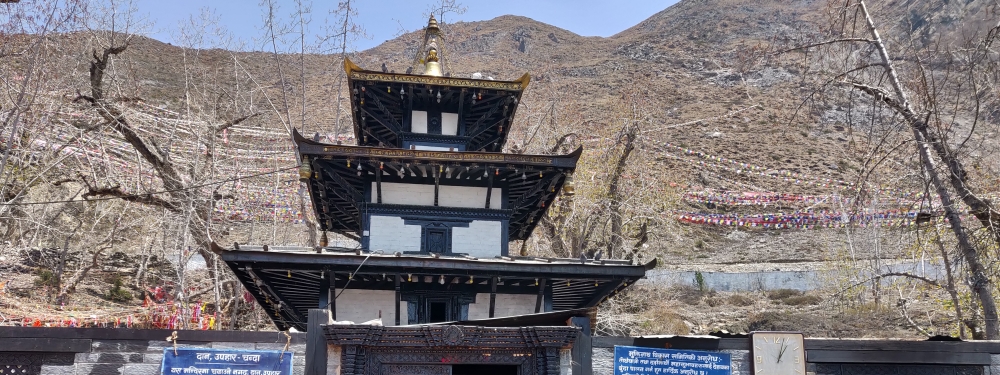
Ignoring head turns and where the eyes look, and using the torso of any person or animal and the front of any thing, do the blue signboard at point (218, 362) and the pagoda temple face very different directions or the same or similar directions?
same or similar directions

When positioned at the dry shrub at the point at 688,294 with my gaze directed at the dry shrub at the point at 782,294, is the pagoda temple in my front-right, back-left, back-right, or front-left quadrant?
back-right

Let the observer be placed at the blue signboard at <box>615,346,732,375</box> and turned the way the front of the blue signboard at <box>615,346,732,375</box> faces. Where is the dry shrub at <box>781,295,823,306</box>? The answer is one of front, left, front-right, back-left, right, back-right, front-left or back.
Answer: back

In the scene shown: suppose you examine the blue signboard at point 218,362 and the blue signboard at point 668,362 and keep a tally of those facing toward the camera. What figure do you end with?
2

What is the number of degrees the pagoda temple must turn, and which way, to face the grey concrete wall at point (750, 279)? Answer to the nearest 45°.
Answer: approximately 135° to its left

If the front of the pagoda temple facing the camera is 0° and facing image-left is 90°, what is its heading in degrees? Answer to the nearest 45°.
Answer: approximately 0°

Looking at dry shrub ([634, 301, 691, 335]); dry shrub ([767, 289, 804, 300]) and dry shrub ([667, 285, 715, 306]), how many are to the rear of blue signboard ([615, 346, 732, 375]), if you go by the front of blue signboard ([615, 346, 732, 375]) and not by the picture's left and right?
3

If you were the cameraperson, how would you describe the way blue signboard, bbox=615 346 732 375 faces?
facing the viewer

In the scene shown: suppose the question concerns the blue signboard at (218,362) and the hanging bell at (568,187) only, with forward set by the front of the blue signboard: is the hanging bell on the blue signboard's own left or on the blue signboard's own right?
on the blue signboard's own left
